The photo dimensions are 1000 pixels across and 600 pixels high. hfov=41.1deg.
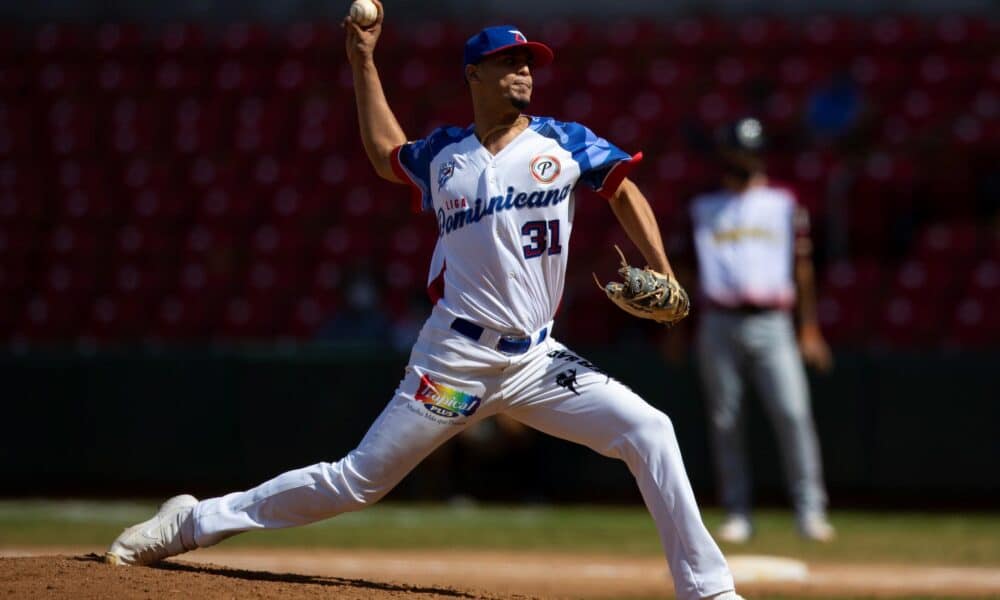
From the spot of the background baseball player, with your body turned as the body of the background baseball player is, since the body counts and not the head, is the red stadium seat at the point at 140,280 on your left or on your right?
on your right

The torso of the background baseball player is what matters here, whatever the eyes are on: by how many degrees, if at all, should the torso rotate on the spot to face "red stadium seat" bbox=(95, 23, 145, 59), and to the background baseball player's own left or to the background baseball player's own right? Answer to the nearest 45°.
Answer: approximately 135° to the background baseball player's own right

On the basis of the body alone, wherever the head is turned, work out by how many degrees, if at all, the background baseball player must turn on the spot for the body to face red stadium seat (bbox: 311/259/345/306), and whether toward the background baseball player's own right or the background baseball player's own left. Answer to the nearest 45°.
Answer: approximately 135° to the background baseball player's own right

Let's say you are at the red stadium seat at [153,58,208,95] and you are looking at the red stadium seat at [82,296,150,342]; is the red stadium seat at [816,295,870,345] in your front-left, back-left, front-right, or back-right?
front-left

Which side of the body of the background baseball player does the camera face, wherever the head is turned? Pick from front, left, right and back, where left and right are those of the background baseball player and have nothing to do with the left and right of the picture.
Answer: front

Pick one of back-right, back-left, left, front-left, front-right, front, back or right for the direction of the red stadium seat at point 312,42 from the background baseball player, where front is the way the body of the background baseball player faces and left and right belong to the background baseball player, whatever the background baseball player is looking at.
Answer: back-right

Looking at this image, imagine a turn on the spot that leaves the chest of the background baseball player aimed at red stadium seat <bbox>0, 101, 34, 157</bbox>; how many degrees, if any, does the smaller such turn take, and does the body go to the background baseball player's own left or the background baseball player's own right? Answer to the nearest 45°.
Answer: approximately 135° to the background baseball player's own right

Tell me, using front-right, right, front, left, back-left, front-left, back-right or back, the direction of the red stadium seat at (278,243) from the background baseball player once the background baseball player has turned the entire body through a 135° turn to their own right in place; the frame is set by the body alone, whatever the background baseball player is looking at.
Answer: front

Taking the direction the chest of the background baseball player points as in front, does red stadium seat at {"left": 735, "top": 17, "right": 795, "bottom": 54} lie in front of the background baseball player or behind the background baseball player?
behind

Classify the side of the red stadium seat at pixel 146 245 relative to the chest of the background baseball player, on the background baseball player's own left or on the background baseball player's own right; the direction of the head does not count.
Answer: on the background baseball player's own right

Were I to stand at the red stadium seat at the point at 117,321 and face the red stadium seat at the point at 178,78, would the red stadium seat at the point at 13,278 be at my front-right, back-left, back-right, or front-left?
front-left

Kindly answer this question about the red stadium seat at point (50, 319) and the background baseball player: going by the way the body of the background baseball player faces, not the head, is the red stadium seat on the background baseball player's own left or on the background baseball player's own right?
on the background baseball player's own right

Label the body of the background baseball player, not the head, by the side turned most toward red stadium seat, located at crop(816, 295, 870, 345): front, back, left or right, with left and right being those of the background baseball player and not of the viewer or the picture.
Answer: back

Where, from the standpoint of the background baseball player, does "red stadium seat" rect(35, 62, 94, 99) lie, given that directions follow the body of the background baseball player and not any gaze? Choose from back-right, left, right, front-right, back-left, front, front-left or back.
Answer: back-right
